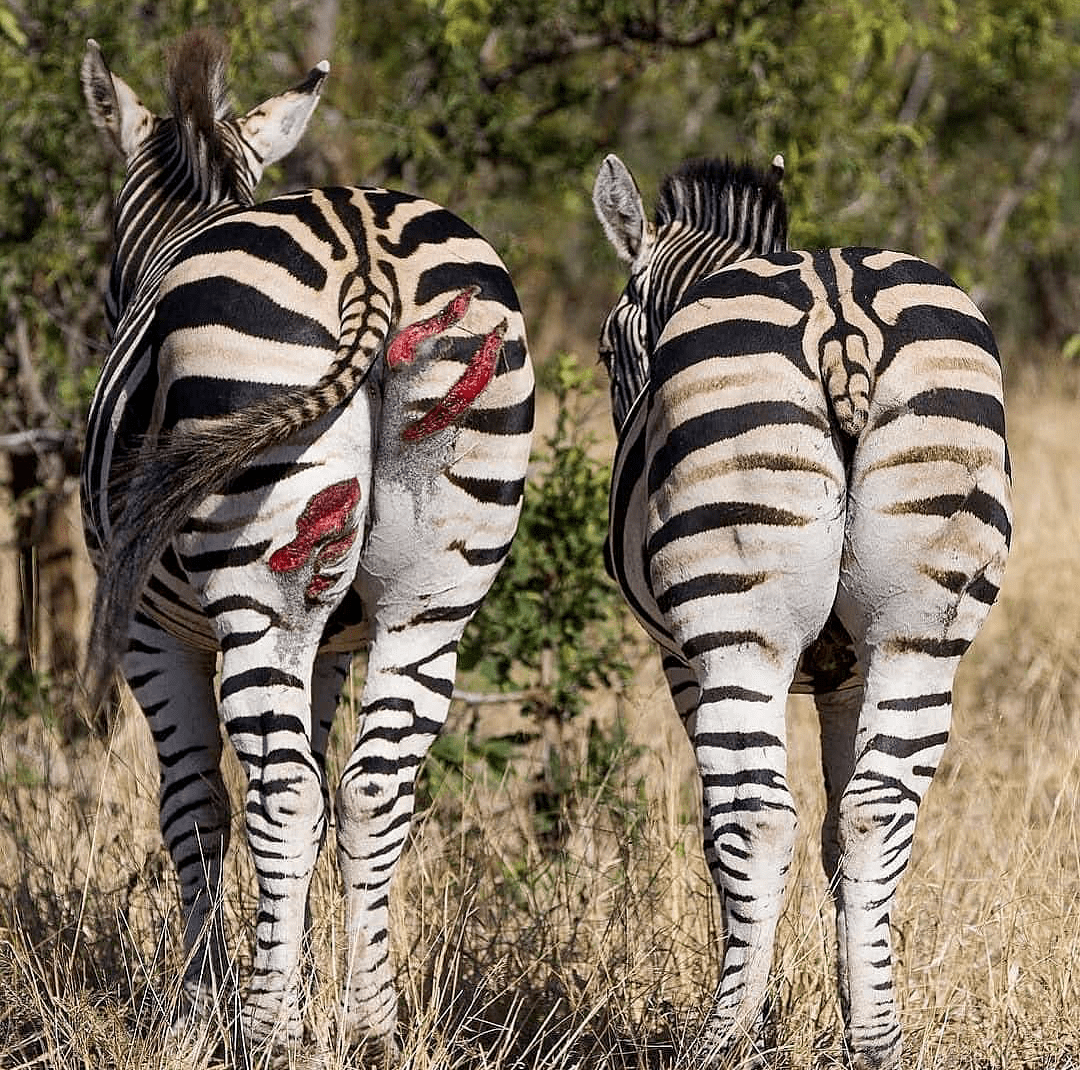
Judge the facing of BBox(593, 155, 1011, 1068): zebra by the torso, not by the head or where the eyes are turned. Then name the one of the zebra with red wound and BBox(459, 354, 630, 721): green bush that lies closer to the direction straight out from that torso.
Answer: the green bush

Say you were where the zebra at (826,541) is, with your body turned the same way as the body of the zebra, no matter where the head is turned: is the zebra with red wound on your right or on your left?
on your left

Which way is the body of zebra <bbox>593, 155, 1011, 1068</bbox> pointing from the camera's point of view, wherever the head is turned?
away from the camera

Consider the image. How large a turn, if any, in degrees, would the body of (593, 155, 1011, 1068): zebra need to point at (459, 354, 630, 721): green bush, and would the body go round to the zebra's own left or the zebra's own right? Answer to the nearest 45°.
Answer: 0° — it already faces it
